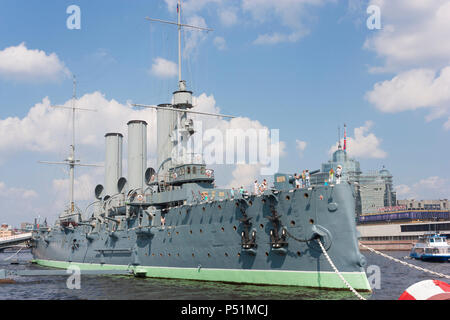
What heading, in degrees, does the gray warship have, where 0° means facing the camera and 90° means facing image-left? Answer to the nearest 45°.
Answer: approximately 315°

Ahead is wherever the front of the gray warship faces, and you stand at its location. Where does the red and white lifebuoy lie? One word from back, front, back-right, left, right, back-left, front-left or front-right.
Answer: front-right
